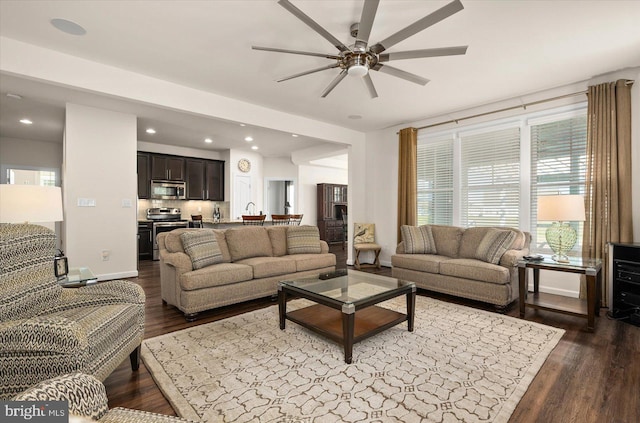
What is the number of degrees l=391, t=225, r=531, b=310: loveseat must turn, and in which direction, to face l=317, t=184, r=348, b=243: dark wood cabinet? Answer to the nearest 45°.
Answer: approximately 90° to its right

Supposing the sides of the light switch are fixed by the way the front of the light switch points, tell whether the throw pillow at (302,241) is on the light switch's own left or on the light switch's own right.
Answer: on the light switch's own left

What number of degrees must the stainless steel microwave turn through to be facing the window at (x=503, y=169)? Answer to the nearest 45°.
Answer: approximately 45° to its left

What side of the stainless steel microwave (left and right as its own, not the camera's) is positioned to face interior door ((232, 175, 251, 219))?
left

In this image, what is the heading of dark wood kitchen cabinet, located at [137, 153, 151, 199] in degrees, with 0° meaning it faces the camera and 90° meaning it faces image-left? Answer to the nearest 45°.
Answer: approximately 0°

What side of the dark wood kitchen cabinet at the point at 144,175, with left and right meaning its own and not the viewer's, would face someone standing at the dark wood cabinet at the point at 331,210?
left

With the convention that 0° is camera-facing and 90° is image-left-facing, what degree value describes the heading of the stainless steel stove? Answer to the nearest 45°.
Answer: approximately 0°

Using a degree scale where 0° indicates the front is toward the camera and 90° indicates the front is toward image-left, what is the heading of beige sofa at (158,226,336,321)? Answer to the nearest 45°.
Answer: approximately 315°
